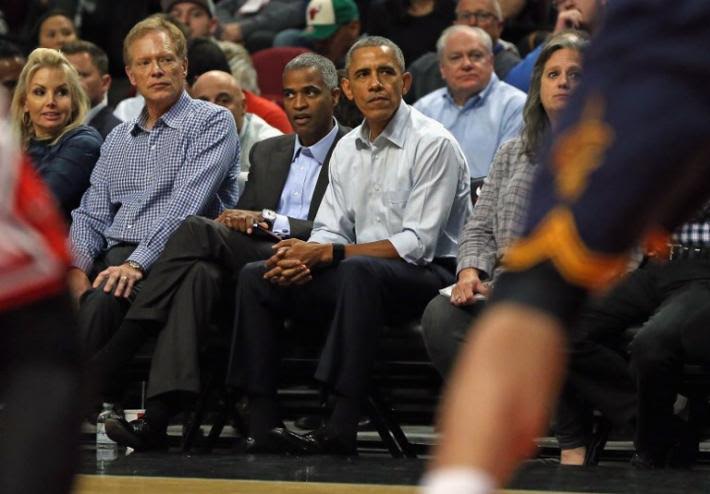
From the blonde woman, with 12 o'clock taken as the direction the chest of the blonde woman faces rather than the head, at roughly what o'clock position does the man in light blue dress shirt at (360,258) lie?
The man in light blue dress shirt is roughly at 9 o'clock from the blonde woman.

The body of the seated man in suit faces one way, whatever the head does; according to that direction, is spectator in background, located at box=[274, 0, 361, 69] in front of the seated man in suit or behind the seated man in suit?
behind

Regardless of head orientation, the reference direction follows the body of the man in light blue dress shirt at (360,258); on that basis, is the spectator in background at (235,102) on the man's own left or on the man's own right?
on the man's own right

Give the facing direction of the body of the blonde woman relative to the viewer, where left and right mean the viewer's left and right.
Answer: facing the viewer and to the left of the viewer

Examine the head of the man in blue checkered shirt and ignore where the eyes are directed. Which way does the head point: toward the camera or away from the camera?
toward the camera

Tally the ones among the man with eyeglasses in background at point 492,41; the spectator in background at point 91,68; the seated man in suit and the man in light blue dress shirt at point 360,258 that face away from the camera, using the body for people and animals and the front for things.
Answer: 0

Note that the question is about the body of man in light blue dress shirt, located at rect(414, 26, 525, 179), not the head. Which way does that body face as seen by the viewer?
toward the camera

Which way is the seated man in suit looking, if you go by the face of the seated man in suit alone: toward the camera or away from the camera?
toward the camera

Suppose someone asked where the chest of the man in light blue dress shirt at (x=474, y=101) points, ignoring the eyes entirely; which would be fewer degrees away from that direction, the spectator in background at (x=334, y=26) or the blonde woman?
the blonde woman

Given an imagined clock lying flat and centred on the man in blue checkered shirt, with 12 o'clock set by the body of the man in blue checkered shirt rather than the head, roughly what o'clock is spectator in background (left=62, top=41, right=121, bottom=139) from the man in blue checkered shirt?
The spectator in background is roughly at 4 o'clock from the man in blue checkered shirt.

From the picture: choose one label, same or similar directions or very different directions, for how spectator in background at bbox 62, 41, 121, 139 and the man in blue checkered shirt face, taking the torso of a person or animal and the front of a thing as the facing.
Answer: same or similar directions

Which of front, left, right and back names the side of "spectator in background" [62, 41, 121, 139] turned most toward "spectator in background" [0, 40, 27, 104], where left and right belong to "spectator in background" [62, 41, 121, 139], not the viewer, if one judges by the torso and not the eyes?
right
